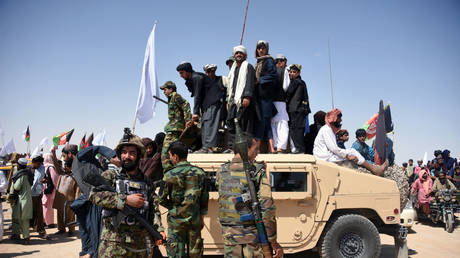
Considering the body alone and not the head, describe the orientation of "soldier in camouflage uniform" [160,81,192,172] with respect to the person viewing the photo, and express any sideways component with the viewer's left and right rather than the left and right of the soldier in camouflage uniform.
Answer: facing to the left of the viewer

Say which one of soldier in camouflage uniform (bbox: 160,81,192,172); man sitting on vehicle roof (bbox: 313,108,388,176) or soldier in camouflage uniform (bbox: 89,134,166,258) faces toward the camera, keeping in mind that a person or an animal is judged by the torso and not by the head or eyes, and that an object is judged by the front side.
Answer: soldier in camouflage uniform (bbox: 89,134,166,258)

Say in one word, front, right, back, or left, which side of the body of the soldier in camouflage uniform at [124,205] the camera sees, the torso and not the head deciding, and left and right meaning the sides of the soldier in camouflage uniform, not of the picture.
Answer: front

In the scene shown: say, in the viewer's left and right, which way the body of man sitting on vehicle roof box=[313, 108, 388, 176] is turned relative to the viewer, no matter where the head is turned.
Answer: facing to the right of the viewer

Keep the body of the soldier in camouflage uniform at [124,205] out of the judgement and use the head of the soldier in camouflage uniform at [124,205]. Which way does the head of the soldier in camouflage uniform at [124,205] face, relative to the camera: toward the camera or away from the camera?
toward the camera

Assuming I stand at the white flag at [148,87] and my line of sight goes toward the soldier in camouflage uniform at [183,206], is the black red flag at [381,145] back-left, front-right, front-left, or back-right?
front-left

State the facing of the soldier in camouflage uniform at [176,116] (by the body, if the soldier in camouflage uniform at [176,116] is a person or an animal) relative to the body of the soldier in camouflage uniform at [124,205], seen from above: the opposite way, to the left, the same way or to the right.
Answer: to the right

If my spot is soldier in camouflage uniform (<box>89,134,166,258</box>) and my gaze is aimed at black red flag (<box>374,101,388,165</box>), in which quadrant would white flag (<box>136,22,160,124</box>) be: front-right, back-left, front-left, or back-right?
front-left

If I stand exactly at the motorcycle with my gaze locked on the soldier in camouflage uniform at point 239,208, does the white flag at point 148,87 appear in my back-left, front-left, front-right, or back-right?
front-right

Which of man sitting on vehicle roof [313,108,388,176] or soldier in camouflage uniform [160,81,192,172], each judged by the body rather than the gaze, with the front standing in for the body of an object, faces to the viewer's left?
the soldier in camouflage uniform

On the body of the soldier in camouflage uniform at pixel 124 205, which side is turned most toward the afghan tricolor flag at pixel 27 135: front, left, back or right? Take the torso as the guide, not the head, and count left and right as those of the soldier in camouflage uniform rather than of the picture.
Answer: back
